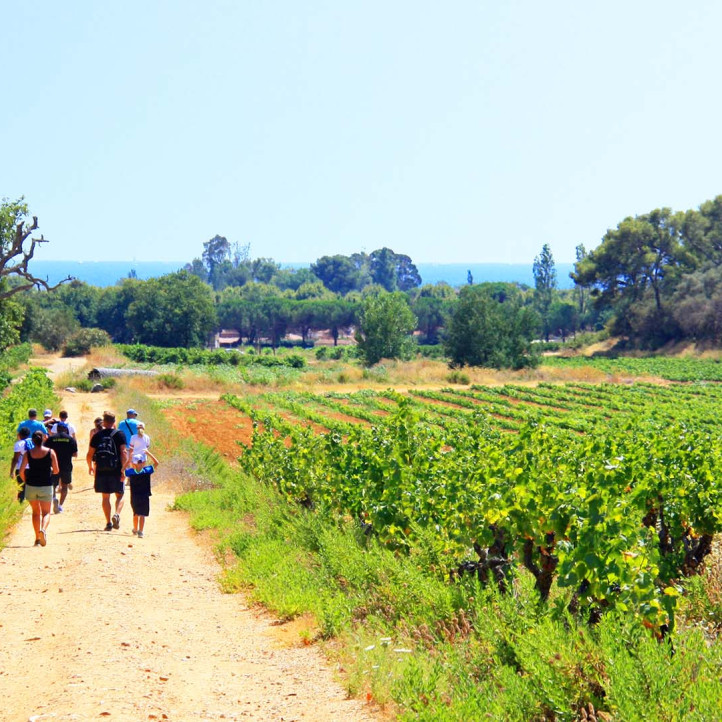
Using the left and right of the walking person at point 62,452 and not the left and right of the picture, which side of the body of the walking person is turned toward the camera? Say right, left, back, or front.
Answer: back

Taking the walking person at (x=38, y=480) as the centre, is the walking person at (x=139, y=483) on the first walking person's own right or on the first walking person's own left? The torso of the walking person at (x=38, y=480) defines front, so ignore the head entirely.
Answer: on the first walking person's own right

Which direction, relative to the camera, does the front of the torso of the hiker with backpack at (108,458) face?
away from the camera

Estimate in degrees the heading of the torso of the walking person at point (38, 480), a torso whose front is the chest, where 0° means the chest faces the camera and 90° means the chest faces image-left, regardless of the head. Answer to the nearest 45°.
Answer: approximately 180°

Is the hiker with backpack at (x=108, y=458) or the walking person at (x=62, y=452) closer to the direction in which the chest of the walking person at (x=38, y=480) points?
the walking person

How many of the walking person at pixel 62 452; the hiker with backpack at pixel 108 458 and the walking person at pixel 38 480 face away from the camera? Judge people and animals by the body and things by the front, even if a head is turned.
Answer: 3

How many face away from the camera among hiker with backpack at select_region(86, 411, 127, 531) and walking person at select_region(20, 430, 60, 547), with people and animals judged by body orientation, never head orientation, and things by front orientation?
2

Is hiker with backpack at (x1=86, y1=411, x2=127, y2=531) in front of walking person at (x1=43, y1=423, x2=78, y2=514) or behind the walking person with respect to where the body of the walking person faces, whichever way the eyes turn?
behind

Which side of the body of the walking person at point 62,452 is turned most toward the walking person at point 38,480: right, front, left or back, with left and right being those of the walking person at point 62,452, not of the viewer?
back
